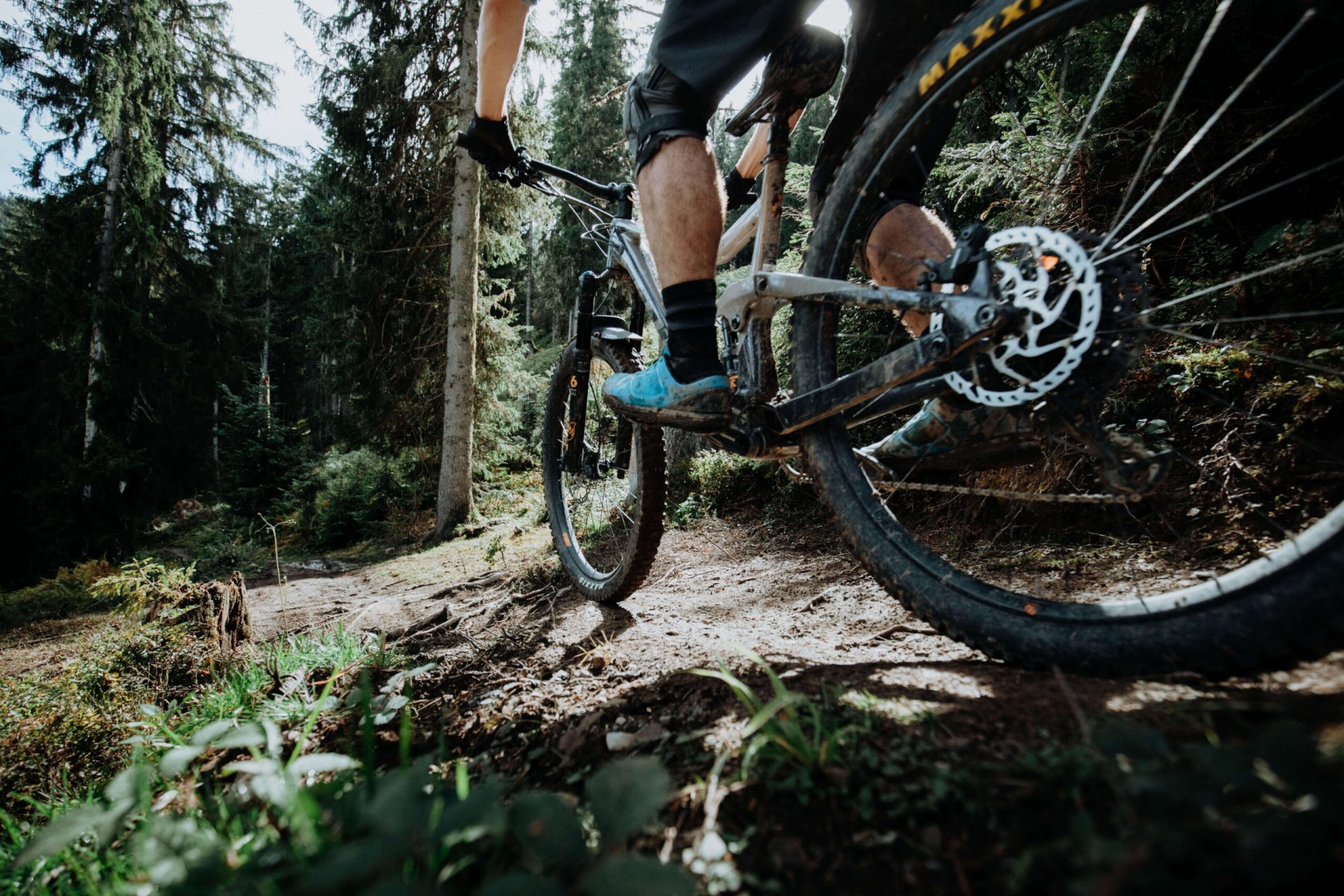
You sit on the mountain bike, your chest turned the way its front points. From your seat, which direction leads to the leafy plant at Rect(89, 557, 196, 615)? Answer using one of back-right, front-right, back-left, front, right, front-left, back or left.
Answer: front-left

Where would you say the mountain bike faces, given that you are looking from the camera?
facing away from the viewer and to the left of the viewer

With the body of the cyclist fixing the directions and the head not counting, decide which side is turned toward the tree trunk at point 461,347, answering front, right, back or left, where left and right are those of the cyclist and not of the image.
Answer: front

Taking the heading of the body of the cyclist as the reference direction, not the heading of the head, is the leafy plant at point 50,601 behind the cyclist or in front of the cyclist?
in front

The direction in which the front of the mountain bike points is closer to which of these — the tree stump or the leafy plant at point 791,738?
the tree stump

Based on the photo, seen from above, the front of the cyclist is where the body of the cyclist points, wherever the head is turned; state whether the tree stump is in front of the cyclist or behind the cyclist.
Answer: in front

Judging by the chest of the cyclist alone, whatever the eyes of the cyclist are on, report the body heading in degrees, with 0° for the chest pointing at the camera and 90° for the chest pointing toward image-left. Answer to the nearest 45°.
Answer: approximately 135°
